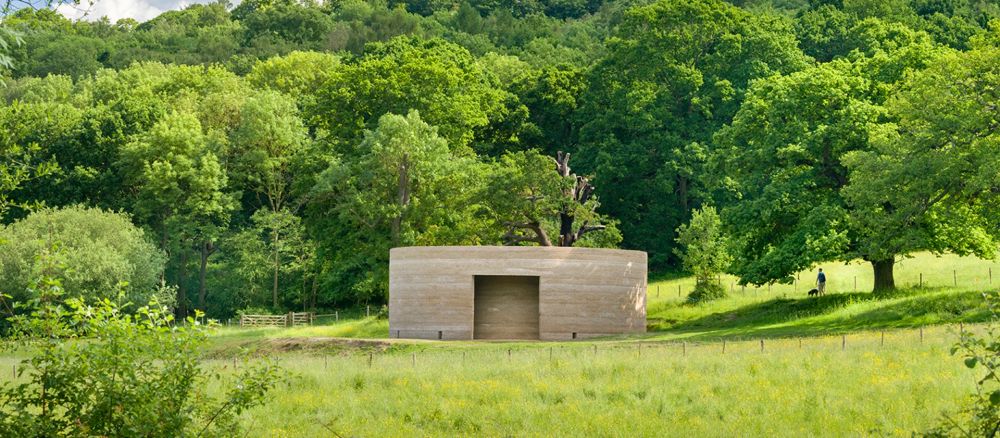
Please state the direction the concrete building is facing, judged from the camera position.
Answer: facing the viewer
